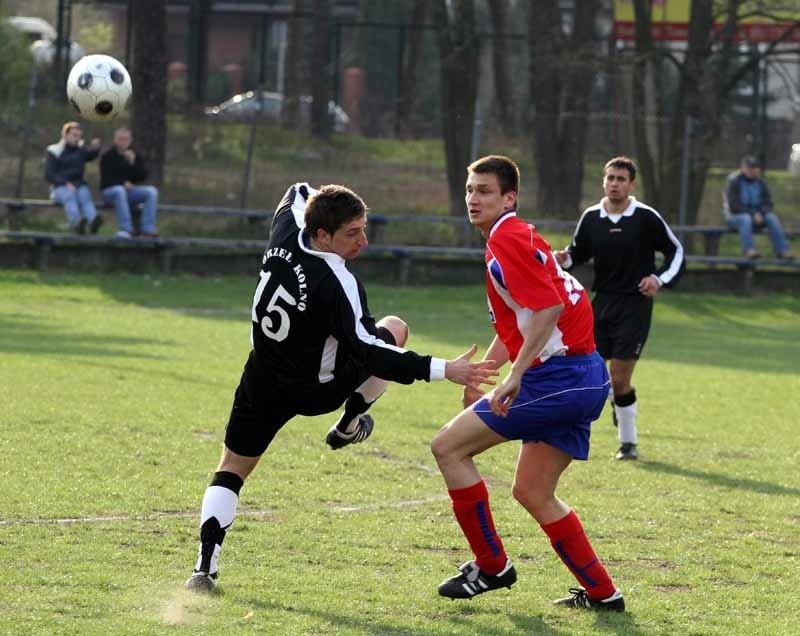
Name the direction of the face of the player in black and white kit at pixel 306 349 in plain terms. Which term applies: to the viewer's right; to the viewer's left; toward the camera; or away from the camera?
to the viewer's right

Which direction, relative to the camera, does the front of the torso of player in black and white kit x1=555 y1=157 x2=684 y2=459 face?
toward the camera

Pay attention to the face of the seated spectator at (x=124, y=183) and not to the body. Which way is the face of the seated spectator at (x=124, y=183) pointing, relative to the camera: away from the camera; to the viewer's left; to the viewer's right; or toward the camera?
toward the camera

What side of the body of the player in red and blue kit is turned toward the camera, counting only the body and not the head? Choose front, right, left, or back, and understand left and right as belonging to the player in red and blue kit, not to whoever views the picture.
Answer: left

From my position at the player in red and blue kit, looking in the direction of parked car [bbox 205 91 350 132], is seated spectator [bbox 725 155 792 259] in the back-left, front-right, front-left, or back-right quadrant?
front-right

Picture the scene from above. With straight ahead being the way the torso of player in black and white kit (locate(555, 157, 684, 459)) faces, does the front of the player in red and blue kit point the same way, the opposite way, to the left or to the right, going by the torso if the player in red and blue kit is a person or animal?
to the right

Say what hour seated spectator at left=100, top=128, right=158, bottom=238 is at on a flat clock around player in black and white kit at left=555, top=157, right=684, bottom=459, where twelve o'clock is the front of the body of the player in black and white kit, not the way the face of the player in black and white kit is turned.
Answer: The seated spectator is roughly at 5 o'clock from the player in black and white kit.
